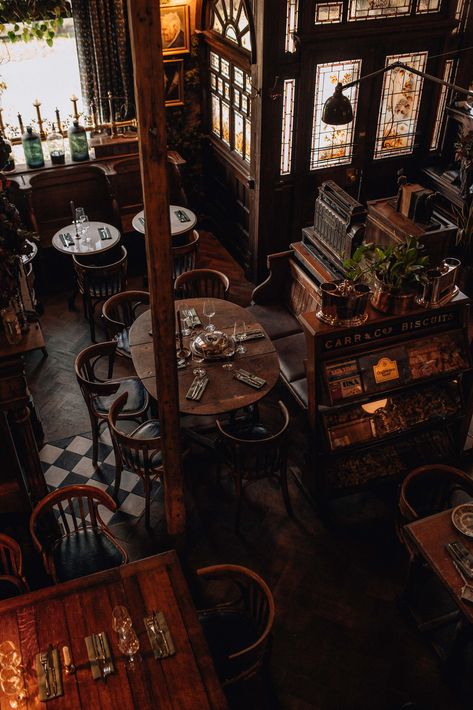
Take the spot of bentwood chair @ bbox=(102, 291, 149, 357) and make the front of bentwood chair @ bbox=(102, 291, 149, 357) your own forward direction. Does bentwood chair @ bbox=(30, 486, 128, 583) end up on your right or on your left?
on your right

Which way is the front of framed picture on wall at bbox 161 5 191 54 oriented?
toward the camera

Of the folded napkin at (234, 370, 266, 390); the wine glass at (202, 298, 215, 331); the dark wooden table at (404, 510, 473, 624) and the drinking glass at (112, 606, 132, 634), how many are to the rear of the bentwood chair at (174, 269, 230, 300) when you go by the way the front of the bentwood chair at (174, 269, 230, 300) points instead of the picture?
0

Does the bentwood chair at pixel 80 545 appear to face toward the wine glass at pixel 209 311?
no

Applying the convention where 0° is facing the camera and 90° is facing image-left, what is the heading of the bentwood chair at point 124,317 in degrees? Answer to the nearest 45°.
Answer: approximately 315°

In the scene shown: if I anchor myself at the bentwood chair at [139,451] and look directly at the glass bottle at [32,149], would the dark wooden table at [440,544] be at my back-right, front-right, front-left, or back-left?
back-right

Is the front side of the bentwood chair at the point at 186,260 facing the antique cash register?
no

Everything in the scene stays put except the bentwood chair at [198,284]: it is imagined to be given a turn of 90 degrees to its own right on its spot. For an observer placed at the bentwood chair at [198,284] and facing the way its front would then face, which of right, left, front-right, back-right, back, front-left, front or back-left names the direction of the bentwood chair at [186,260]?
right

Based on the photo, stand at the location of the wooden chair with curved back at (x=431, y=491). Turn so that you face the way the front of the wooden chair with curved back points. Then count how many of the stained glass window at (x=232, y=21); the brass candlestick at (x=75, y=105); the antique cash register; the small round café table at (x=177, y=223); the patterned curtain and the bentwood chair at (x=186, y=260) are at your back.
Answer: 6

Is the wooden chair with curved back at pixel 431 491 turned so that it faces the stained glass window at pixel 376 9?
no

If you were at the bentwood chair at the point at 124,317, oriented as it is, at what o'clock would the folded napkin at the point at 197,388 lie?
The folded napkin is roughly at 1 o'clock from the bentwood chair.

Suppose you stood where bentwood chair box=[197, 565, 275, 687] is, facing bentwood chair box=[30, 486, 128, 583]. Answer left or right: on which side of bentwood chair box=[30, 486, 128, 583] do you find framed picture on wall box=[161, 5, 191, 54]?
right

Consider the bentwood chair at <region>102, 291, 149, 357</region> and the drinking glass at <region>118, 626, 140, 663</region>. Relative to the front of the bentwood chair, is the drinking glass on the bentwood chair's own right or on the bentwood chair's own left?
on the bentwood chair's own right

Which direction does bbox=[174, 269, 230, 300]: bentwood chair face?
toward the camera

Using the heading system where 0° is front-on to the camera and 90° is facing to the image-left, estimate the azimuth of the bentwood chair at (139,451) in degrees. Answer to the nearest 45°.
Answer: approximately 225°

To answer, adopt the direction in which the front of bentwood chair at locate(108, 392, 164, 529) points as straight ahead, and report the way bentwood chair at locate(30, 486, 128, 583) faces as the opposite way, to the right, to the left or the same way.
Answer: to the right

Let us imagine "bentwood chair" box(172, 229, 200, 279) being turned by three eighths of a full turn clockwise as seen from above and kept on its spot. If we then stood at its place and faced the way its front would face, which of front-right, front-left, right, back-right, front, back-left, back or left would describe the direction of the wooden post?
right

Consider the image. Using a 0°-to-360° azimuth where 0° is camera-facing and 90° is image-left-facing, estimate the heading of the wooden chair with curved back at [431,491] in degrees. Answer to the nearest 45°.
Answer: approximately 315°
